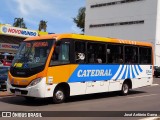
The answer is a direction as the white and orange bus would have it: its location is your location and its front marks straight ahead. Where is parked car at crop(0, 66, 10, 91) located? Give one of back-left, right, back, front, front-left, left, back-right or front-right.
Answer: right

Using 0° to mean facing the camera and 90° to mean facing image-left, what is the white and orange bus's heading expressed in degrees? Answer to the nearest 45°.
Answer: approximately 45°
